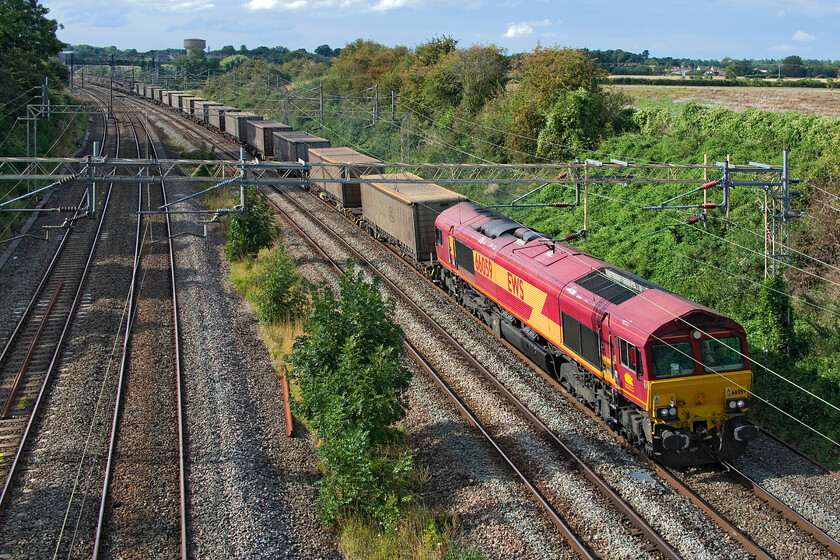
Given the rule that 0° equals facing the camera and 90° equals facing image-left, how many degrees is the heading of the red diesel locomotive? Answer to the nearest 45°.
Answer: approximately 315°

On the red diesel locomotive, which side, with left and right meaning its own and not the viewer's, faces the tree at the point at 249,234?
back

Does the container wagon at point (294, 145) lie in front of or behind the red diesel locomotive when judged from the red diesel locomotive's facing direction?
behind

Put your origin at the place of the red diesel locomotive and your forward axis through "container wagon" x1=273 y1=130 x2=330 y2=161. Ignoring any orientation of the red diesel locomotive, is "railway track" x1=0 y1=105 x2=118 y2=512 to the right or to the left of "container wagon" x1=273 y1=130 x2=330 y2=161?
left

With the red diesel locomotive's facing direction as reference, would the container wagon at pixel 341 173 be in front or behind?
behind

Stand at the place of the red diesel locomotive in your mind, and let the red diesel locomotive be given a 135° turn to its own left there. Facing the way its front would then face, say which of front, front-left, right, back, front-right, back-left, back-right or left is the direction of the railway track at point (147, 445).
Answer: left
